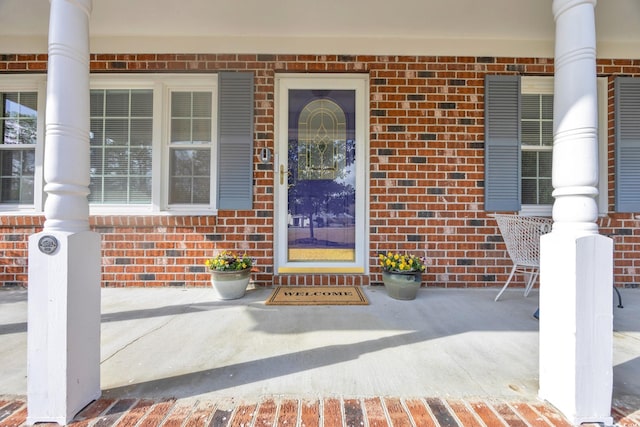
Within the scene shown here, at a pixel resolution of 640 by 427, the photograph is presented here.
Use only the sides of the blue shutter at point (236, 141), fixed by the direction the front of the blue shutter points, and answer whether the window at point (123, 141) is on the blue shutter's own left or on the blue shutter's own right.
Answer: on the blue shutter's own right

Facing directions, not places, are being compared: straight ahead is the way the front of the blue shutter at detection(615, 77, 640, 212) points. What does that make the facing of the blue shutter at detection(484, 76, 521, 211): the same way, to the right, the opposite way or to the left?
the same way

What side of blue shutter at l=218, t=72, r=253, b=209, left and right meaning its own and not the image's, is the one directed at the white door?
left

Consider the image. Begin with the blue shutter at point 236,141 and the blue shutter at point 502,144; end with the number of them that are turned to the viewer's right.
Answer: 0

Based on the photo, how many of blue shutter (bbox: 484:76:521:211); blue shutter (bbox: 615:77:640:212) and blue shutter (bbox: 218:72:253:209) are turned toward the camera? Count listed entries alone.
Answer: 3

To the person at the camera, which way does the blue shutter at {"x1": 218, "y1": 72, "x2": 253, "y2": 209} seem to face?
facing the viewer

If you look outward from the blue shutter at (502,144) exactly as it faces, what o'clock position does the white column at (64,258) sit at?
The white column is roughly at 1 o'clock from the blue shutter.

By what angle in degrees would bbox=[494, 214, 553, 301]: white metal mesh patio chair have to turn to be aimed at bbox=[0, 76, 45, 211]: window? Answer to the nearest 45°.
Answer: approximately 135° to its right
